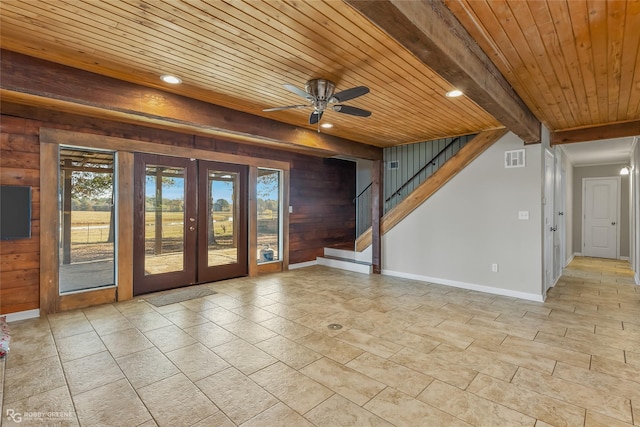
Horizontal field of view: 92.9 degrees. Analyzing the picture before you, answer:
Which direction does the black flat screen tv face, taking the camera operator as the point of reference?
facing the viewer and to the right of the viewer

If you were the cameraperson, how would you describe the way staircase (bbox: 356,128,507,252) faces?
facing to the left of the viewer

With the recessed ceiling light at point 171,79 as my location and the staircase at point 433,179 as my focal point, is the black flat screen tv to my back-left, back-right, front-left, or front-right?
back-left

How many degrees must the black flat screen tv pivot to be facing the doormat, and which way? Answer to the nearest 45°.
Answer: approximately 45° to its left

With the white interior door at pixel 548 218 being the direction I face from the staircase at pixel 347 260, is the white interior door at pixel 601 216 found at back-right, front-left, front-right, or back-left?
front-left

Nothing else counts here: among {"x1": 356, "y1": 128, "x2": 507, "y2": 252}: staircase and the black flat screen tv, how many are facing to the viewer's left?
1

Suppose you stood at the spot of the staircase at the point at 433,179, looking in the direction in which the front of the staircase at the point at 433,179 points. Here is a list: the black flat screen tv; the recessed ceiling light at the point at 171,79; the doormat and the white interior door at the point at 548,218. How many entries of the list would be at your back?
1

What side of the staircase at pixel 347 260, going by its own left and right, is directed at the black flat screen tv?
front

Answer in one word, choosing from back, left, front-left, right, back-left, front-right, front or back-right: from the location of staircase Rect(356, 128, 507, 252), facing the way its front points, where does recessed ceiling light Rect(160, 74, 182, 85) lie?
front-left

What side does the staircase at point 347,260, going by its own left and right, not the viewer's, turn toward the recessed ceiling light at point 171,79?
front
